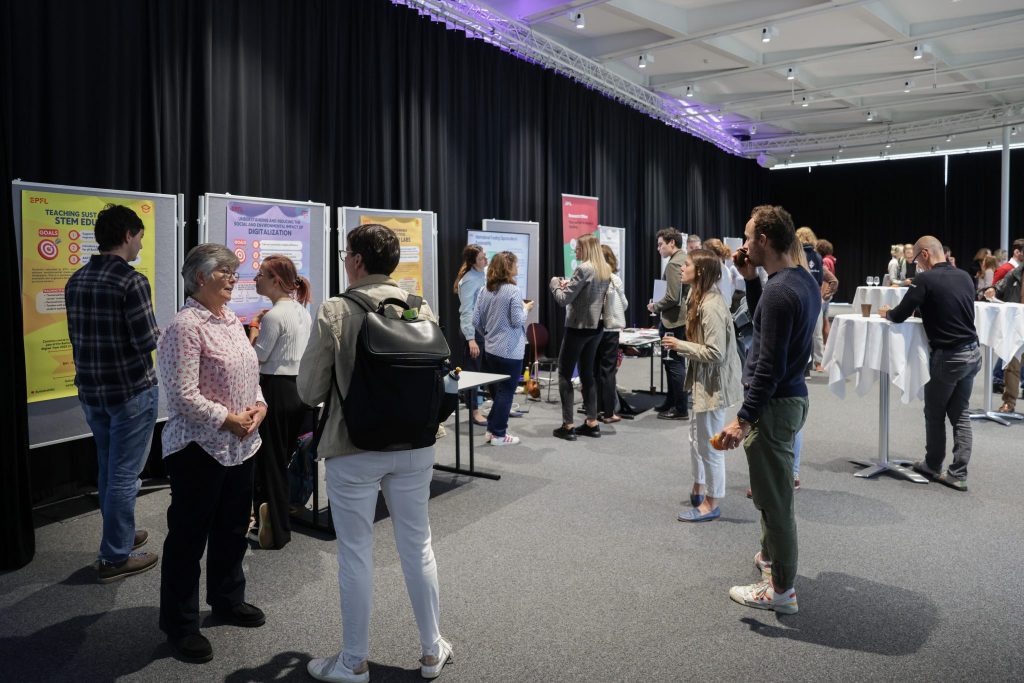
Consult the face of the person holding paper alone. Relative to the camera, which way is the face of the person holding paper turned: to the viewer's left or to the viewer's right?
to the viewer's left

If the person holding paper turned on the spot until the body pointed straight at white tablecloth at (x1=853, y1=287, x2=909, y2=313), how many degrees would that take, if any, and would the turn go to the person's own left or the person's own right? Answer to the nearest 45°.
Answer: approximately 135° to the person's own right

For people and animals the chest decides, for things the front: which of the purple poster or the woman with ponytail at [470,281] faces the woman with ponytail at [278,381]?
the purple poster

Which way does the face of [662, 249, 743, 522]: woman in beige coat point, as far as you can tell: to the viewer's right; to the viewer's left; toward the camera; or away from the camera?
to the viewer's left

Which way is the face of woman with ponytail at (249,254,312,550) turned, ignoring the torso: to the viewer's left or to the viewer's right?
to the viewer's left

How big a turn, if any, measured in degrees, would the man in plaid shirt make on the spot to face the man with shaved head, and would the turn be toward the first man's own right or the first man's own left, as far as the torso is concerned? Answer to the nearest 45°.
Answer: approximately 45° to the first man's own right

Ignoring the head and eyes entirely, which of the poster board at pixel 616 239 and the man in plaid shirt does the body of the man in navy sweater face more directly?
the man in plaid shirt

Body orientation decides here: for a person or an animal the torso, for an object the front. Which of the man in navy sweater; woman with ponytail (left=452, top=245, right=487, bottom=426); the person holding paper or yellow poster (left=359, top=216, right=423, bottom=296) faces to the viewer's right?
the woman with ponytail

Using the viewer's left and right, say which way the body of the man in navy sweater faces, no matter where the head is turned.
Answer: facing to the left of the viewer

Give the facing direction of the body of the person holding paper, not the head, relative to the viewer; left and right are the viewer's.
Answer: facing to the left of the viewer
